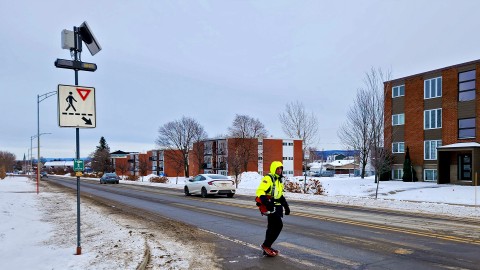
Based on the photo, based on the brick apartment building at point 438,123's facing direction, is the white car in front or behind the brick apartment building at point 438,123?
in front

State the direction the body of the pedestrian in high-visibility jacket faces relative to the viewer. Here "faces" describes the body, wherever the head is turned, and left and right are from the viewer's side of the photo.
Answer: facing the viewer and to the right of the viewer

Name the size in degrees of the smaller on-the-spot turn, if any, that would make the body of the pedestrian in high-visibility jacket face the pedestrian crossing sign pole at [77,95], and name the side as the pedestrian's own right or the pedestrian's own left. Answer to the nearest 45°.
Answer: approximately 135° to the pedestrian's own right

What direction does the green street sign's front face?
toward the camera

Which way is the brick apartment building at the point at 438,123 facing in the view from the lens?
facing the viewer and to the left of the viewer
